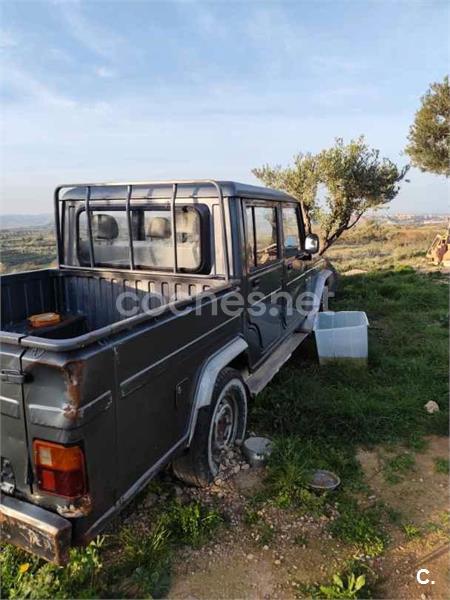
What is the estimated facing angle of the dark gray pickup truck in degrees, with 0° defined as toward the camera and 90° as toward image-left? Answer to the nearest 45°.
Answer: approximately 225°

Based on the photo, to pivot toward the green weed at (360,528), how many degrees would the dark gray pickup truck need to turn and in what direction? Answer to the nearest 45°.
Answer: approximately 90° to its right

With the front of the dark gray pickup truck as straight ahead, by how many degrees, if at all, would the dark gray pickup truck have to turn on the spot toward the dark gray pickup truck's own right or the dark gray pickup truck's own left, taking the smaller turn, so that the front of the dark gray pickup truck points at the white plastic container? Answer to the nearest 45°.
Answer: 0° — it already faces it

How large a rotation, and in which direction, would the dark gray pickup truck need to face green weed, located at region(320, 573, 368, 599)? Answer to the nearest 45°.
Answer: approximately 90° to its right
